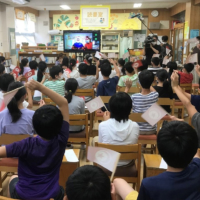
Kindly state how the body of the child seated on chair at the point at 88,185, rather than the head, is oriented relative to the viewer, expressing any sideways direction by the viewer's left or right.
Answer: facing away from the viewer

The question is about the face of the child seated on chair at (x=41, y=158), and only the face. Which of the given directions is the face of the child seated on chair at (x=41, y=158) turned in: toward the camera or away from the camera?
away from the camera

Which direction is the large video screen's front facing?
toward the camera

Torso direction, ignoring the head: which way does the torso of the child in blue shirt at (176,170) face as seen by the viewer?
away from the camera

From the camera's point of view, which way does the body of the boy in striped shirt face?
away from the camera

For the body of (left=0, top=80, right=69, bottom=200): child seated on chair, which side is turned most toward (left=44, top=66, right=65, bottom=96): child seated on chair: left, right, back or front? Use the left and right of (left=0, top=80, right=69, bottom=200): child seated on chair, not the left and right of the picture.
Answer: front

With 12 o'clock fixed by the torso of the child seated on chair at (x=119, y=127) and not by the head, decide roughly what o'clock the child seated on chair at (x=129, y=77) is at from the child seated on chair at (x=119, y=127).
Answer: the child seated on chair at (x=129, y=77) is roughly at 12 o'clock from the child seated on chair at (x=119, y=127).

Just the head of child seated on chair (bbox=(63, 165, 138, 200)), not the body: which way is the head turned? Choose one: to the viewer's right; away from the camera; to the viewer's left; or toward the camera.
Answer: away from the camera

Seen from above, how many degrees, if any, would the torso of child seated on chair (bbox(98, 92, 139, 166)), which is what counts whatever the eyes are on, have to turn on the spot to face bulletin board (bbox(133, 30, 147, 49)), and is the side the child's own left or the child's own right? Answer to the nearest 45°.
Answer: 0° — they already face it

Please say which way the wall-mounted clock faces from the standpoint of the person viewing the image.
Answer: facing the viewer

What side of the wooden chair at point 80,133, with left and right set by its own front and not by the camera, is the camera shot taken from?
back

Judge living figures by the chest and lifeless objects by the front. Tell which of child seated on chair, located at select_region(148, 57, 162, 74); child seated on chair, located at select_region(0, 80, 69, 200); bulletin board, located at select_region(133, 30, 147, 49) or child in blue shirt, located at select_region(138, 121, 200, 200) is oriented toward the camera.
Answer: the bulletin board

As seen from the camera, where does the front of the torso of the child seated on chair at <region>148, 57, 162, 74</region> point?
away from the camera

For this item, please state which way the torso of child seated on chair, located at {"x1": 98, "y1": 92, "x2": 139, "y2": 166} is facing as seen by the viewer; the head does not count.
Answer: away from the camera

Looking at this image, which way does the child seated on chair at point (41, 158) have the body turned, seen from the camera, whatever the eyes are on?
away from the camera

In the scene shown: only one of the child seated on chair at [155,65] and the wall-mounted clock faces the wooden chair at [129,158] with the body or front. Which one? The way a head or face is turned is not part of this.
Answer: the wall-mounted clock

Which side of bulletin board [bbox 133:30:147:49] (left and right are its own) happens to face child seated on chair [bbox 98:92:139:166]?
front

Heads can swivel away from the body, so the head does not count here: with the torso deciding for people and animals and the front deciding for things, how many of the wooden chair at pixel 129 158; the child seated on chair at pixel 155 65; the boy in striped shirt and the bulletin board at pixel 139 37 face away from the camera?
3
